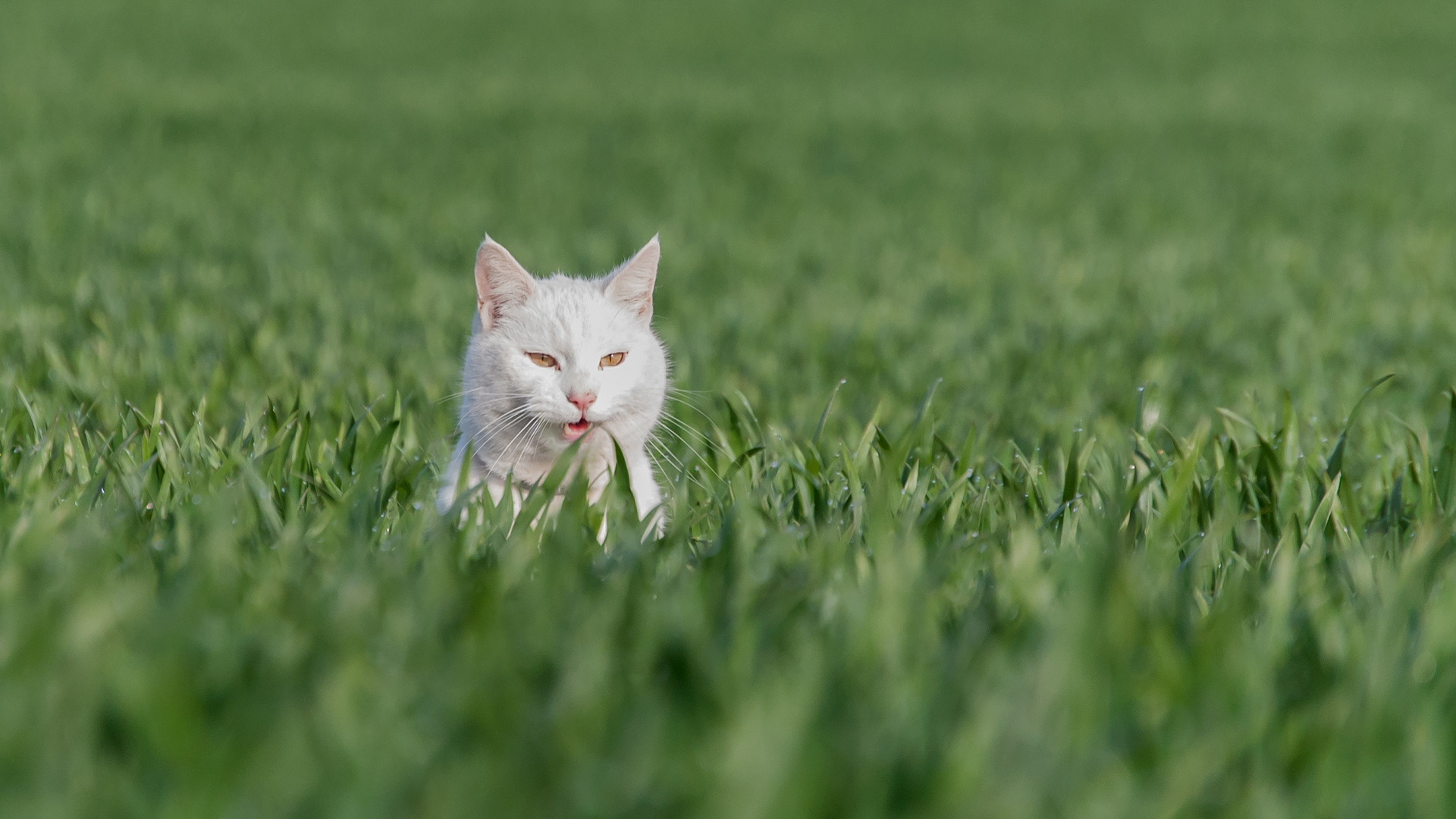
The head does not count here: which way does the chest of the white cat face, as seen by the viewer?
toward the camera
